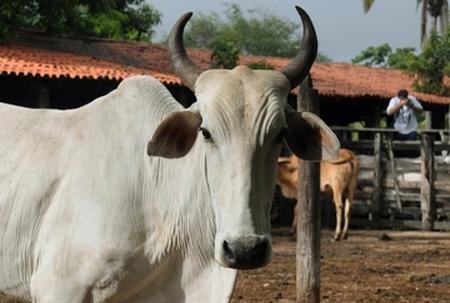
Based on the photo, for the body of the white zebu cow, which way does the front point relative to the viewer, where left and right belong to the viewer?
facing the viewer and to the right of the viewer

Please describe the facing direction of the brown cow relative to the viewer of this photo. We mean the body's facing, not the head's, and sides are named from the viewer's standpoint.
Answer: facing away from the viewer and to the left of the viewer

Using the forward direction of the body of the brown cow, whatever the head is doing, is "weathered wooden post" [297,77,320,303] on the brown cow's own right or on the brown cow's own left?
on the brown cow's own left

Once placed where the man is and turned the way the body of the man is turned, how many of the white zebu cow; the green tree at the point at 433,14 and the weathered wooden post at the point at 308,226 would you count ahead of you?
2

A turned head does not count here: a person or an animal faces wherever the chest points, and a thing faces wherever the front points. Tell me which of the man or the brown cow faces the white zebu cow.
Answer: the man

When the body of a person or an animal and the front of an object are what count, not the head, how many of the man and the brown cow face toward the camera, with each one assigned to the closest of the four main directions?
1

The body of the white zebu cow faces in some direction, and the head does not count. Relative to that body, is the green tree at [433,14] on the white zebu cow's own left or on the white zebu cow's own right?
on the white zebu cow's own left

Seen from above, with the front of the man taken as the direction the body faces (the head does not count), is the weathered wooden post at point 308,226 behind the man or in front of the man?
in front

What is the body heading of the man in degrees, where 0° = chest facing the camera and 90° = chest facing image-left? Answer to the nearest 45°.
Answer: approximately 0°
